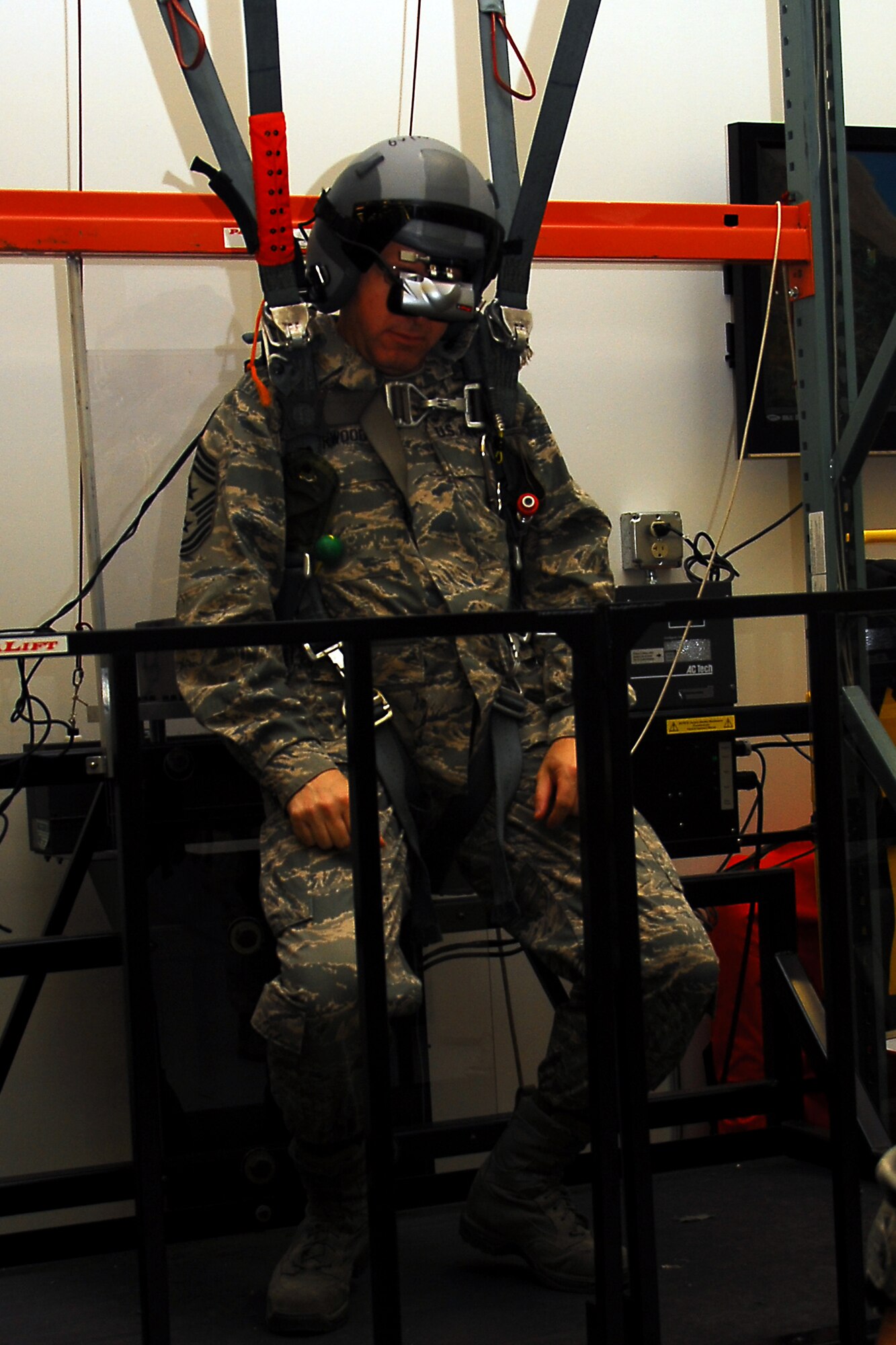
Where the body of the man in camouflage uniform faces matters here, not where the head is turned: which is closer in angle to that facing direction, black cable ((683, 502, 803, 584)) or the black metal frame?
the black metal frame

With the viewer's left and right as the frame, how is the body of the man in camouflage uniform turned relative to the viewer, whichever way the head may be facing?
facing the viewer

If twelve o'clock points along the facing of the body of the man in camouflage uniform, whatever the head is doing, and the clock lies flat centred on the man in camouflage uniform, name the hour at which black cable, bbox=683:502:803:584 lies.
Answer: The black cable is roughly at 7 o'clock from the man in camouflage uniform.

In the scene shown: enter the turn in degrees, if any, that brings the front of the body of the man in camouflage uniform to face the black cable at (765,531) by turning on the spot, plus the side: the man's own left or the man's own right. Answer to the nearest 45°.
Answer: approximately 135° to the man's own left

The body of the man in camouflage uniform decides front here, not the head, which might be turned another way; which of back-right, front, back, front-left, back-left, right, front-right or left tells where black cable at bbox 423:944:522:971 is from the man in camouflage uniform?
back

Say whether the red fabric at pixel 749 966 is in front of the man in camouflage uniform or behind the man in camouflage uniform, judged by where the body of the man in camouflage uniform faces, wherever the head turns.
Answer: behind
